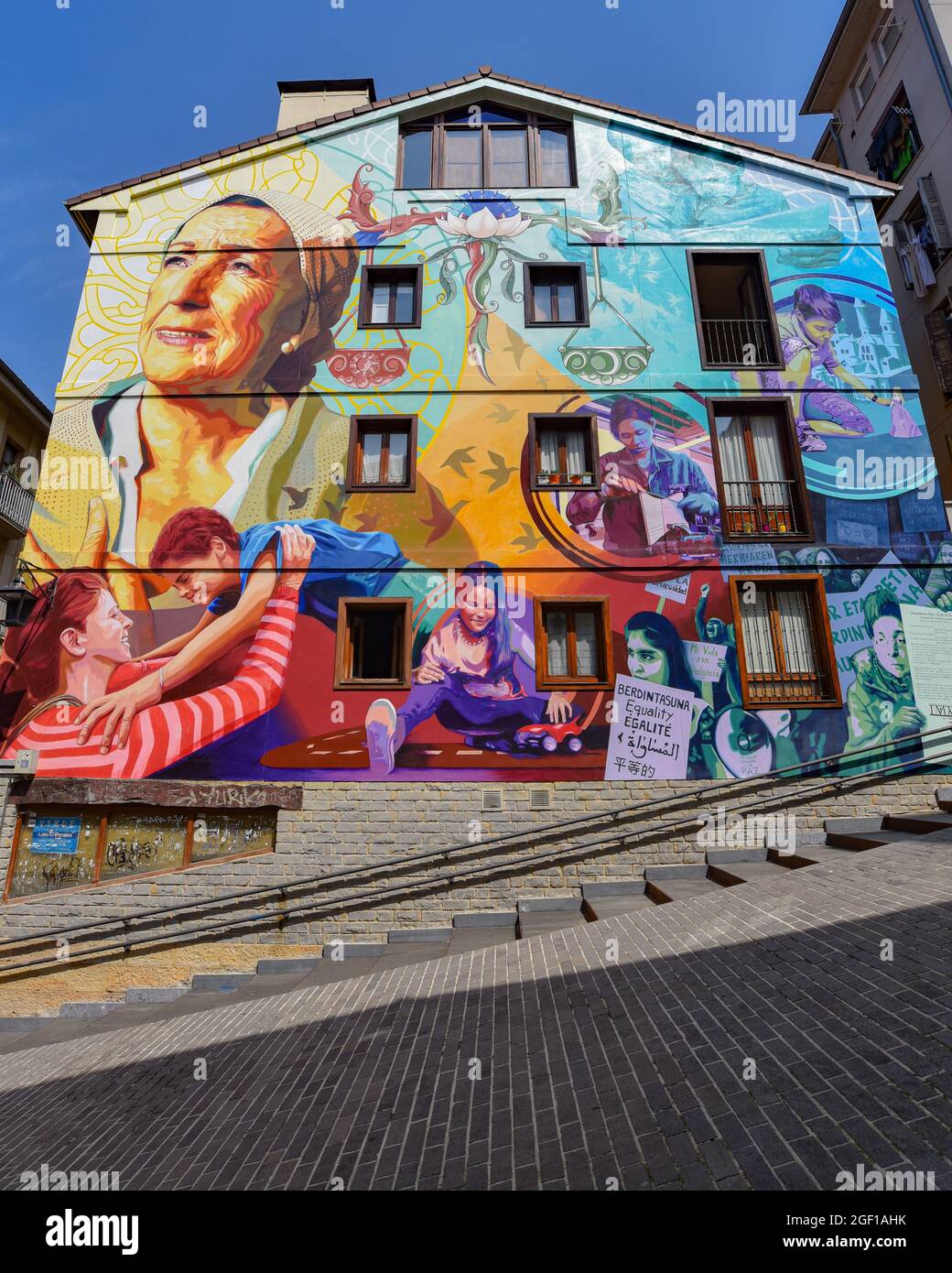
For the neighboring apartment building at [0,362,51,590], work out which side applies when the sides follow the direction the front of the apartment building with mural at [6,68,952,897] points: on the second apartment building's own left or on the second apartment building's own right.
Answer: on the second apartment building's own right

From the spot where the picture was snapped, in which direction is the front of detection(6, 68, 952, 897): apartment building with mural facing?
facing the viewer

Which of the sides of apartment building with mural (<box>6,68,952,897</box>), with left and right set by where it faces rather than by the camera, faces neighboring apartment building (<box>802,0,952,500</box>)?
left

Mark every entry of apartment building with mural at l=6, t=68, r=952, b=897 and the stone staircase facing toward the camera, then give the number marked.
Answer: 1

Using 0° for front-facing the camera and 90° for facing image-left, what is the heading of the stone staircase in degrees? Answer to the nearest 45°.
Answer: approximately 90°
